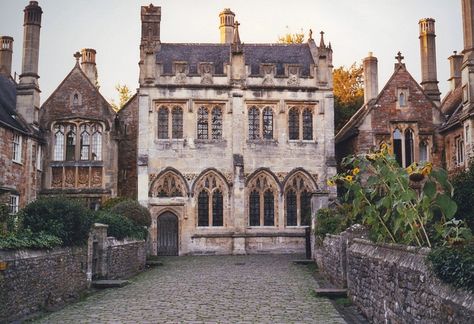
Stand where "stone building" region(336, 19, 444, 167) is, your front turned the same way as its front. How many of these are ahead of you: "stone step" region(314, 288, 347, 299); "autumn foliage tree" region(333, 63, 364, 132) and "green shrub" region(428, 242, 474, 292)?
2

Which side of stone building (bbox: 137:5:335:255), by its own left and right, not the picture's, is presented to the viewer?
front

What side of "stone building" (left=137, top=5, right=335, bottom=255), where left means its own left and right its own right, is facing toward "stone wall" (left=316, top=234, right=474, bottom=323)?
front

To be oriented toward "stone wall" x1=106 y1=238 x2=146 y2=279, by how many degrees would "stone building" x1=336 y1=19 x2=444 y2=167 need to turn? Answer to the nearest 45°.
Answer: approximately 45° to its right

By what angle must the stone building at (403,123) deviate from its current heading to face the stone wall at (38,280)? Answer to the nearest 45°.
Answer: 0° — it already faces it

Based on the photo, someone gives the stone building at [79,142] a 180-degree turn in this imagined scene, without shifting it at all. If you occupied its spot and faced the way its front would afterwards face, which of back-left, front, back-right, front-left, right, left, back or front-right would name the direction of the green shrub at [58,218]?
back

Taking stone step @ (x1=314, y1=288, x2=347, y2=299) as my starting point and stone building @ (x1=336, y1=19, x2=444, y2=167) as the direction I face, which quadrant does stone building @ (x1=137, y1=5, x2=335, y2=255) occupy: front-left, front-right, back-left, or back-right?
front-left

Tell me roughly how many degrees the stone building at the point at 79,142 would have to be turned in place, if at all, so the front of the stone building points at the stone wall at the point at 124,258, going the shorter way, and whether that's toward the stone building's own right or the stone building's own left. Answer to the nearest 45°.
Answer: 0° — it already faces it

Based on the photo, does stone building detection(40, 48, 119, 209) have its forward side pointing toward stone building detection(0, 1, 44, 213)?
no

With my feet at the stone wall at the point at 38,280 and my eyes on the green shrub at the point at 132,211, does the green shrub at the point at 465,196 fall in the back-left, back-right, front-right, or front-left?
front-right

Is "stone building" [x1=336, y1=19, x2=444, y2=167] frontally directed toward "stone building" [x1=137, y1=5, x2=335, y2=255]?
no

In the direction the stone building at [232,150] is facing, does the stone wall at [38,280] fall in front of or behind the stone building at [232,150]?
in front

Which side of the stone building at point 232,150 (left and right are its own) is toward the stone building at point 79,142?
right

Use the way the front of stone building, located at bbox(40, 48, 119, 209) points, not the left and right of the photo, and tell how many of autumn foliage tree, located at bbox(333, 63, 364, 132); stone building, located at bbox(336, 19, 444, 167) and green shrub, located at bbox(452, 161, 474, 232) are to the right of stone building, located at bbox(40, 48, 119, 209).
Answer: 0
